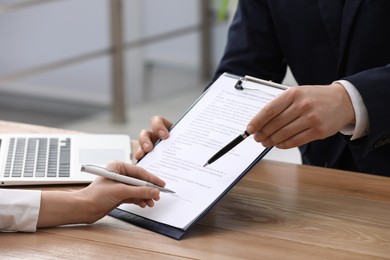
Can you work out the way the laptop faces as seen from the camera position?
facing to the right of the viewer
